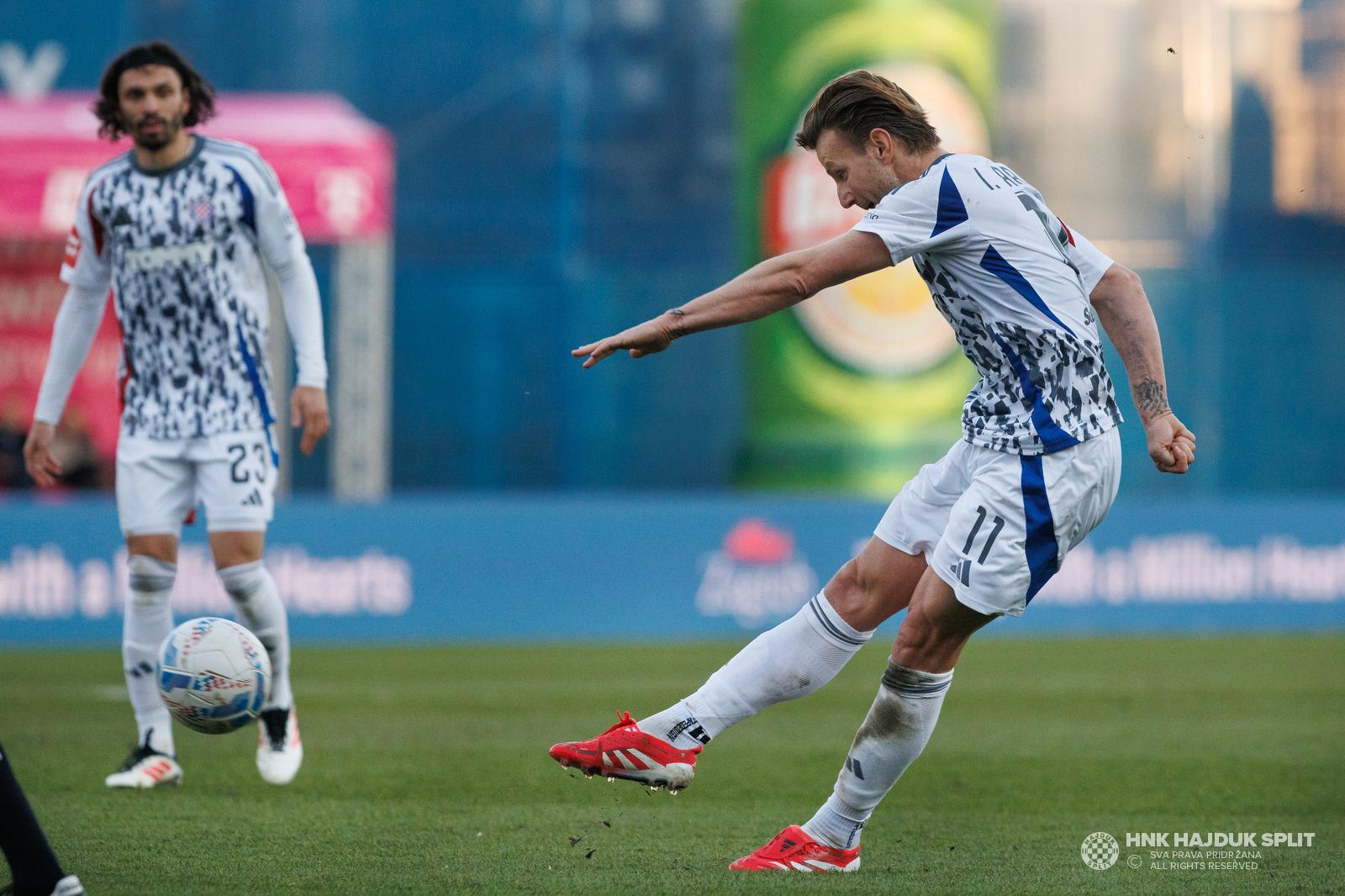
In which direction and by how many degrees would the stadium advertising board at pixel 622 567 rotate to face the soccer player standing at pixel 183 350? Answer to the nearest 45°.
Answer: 0° — it already faces them

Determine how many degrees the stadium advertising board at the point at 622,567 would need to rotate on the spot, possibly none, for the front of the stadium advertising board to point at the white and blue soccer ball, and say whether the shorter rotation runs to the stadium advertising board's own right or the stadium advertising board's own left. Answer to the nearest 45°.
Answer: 0° — it already faces it

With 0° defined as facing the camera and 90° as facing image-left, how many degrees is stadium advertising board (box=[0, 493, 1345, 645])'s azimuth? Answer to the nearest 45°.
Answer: approximately 0°

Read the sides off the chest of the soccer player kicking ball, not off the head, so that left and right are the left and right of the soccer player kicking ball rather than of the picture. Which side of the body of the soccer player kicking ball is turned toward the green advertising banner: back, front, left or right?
right

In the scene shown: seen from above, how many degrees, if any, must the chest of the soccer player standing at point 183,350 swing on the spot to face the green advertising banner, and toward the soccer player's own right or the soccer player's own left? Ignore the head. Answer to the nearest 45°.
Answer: approximately 135° to the soccer player's own left

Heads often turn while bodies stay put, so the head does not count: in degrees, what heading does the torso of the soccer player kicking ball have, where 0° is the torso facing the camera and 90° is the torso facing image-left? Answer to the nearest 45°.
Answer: approximately 90°

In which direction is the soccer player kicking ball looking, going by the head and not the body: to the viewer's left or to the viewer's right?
to the viewer's left

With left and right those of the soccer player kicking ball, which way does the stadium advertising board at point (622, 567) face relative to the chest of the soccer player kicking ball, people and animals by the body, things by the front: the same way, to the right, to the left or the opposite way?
to the left

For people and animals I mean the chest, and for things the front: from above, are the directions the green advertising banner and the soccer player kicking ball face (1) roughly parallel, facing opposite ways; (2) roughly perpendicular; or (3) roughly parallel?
roughly perpendicular

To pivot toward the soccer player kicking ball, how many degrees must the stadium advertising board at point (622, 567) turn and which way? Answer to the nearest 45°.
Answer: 0° — it already faces them
